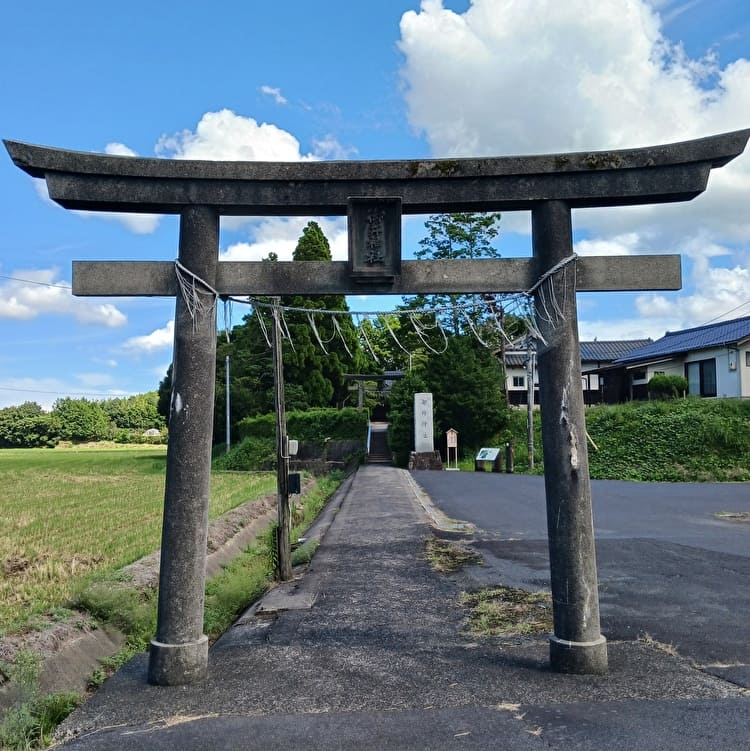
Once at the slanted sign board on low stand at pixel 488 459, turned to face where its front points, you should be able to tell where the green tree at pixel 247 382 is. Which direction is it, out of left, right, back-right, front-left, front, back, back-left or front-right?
back-right

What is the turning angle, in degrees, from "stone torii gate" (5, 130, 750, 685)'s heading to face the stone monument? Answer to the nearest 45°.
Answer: approximately 180°

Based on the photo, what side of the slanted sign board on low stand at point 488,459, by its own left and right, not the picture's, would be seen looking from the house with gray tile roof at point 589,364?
back

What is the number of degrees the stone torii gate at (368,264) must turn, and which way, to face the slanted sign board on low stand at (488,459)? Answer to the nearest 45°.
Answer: approximately 180°

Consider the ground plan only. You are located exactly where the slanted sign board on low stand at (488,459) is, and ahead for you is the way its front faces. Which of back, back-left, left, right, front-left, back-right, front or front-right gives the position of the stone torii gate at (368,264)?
front

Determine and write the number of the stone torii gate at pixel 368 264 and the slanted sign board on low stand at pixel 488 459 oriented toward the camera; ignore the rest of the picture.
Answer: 2

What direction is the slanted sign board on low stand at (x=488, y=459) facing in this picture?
toward the camera

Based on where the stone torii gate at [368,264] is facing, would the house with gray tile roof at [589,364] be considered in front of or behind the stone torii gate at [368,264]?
behind

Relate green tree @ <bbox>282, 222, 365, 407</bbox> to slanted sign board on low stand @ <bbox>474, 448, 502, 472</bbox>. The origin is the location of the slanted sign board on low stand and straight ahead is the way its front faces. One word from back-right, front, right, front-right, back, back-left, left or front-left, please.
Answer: back-right

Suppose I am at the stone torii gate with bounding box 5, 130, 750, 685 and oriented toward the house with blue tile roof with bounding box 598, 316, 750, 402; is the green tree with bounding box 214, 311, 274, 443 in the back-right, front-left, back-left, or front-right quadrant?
front-left

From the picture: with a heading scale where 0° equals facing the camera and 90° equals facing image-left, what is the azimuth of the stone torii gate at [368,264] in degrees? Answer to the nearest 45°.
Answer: approximately 0°

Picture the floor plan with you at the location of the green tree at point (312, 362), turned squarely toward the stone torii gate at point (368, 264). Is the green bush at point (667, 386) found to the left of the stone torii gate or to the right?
left

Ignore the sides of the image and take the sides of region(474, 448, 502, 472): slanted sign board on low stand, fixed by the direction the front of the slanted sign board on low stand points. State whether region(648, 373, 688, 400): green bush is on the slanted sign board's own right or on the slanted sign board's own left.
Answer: on the slanted sign board's own left

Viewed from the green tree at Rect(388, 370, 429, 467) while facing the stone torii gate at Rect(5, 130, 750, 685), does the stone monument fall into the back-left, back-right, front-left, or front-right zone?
front-left

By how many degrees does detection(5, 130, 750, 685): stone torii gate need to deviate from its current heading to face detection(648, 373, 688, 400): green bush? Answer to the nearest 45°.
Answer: approximately 135° to its left

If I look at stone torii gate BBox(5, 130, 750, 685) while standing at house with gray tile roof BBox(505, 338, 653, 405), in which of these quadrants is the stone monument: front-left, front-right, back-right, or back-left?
front-right
